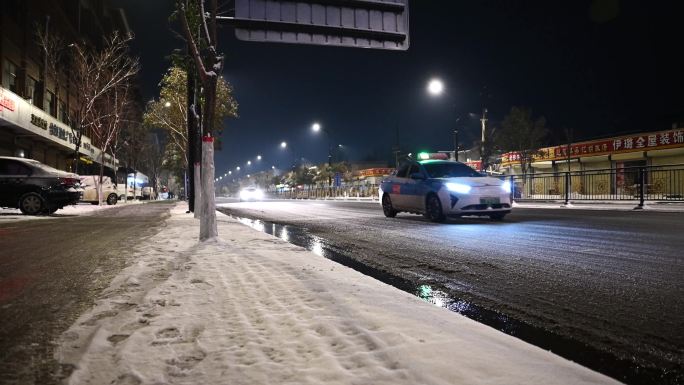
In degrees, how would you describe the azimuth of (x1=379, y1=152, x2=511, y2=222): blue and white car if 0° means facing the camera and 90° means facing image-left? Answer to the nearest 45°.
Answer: approximately 315°

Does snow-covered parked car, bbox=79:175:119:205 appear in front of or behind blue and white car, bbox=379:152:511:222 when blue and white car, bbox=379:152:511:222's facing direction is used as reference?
behind

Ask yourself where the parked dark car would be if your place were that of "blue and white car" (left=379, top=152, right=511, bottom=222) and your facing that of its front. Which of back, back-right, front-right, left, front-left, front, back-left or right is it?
back-right

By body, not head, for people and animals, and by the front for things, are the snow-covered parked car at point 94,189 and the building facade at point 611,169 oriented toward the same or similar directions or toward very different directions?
very different directions

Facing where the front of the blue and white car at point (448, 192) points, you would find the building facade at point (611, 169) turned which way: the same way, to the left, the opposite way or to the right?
to the right

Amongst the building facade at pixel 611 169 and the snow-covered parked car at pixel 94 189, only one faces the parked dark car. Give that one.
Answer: the building facade
